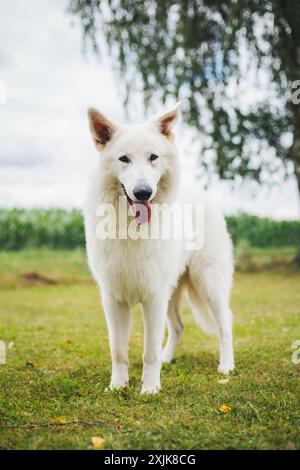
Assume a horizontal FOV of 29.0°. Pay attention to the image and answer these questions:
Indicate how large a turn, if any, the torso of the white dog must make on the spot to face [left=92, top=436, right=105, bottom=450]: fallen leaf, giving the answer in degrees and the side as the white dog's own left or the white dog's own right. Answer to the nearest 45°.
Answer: approximately 45° to the white dog's own left

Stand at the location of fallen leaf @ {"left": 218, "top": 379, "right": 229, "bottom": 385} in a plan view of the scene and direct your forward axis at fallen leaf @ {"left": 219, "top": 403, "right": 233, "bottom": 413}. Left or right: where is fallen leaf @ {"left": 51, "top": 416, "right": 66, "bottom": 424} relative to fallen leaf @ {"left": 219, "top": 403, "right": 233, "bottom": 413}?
right

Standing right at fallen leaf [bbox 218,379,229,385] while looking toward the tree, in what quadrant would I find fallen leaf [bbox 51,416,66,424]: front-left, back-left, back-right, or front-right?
back-left

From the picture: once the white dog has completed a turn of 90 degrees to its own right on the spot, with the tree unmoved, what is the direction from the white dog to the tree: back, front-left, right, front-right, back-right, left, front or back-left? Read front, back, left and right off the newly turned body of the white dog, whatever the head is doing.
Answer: front-right

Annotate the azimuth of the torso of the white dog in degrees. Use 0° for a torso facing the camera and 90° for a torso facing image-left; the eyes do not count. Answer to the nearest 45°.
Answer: approximately 45°
